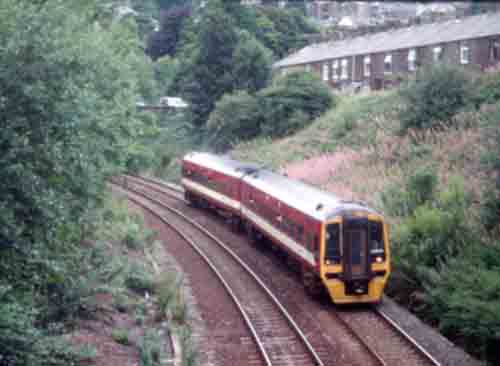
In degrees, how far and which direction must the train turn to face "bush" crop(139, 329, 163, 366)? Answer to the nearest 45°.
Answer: approximately 90° to its right

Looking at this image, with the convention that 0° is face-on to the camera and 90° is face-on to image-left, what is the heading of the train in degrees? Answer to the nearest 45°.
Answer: approximately 315°

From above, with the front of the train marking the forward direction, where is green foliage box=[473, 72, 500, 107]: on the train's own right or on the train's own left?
on the train's own left

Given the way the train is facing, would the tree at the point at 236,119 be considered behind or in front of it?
behind

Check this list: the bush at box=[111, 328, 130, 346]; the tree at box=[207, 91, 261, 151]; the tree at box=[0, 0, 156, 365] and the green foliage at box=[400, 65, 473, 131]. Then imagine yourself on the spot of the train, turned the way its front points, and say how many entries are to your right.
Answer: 2

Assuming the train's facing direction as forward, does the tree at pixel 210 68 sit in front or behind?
behind

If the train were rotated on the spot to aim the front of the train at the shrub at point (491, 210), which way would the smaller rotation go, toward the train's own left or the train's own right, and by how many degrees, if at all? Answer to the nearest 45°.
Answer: approximately 45° to the train's own left

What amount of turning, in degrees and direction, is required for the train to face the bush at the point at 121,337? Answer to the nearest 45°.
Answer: approximately 90° to its right

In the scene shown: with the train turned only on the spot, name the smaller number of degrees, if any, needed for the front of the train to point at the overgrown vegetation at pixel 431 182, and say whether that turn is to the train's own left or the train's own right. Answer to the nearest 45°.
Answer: approximately 90° to the train's own left

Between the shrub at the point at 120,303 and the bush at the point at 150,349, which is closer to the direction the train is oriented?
the bush
